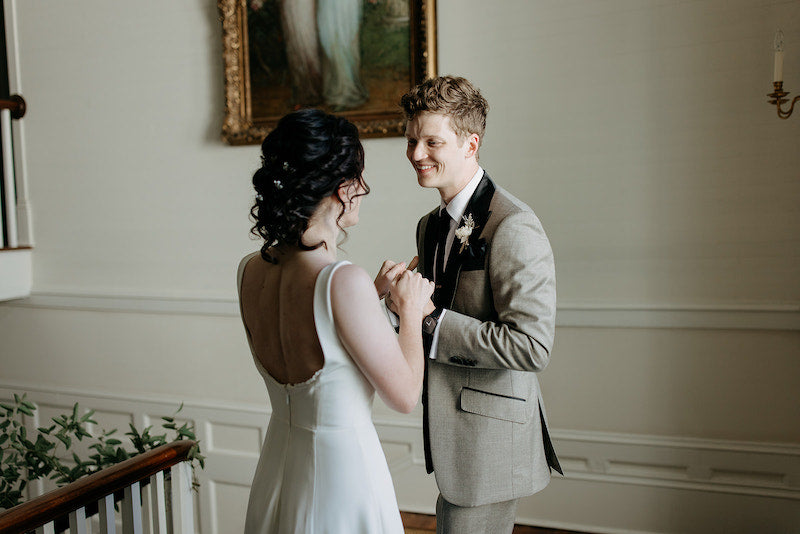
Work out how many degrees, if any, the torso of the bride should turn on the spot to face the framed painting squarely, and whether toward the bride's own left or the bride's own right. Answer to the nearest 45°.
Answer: approximately 45° to the bride's own left

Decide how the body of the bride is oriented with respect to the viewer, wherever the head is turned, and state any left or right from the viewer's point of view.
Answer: facing away from the viewer and to the right of the viewer

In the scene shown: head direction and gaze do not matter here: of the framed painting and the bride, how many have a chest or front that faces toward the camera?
1

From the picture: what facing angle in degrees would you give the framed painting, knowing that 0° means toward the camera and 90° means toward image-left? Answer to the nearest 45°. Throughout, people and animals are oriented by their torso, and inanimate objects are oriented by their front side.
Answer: approximately 0°

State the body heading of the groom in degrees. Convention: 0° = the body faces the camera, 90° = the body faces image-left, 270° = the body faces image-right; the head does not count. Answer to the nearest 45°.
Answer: approximately 45°

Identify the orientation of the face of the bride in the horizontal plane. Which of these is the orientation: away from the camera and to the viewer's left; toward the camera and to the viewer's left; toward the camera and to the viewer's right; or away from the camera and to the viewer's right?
away from the camera and to the viewer's right

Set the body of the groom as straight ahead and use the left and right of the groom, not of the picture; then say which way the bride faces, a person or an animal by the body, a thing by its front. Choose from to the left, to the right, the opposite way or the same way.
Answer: the opposite way

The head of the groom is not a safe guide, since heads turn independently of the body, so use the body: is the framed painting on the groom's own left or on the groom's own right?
on the groom's own right
